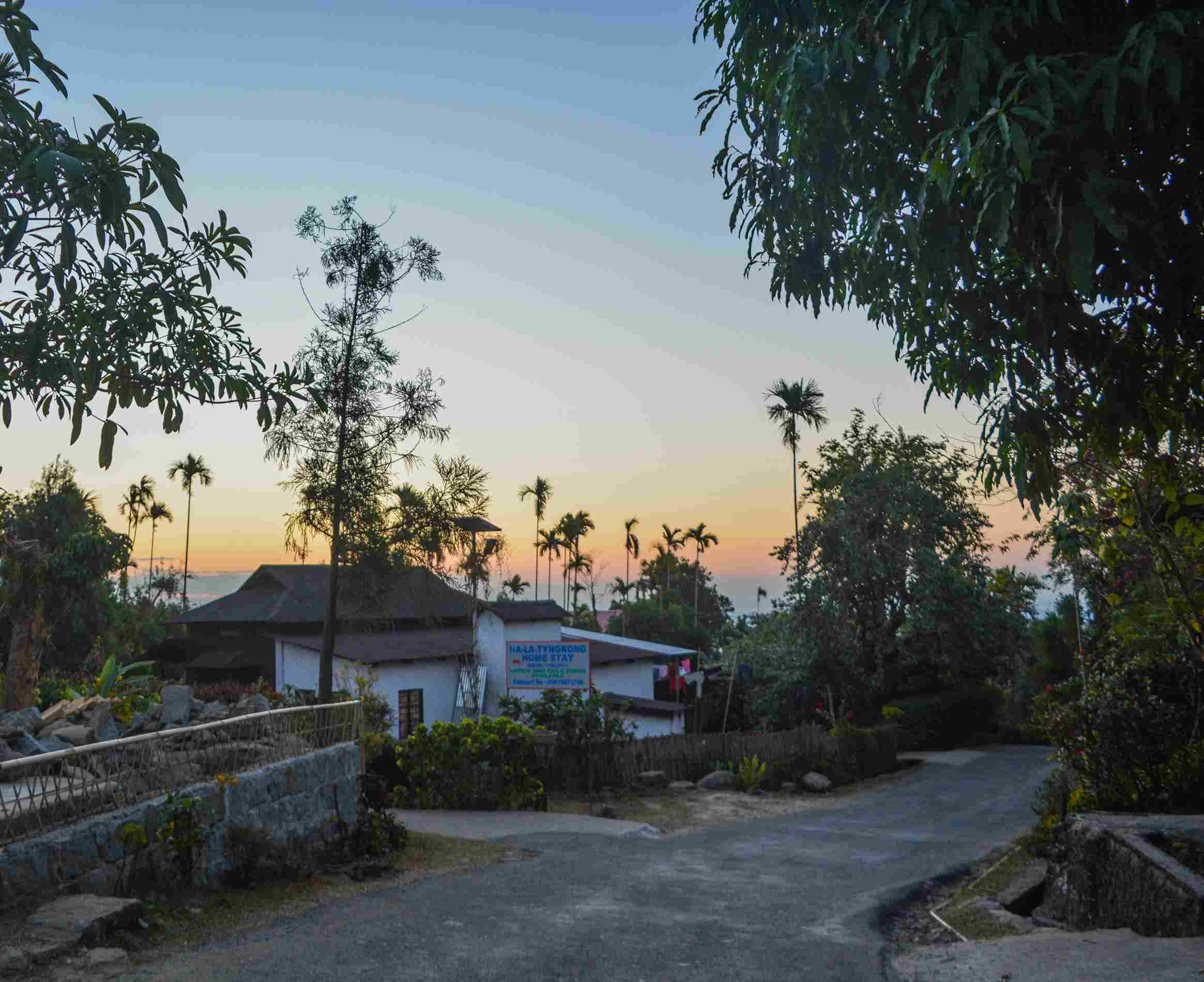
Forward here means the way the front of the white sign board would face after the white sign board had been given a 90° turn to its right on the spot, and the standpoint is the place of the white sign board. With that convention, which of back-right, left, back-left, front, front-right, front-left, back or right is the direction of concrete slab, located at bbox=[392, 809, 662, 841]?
left

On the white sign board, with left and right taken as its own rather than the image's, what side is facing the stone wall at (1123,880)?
front

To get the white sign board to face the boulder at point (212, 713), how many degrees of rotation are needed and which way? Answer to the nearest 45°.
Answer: approximately 45° to its right

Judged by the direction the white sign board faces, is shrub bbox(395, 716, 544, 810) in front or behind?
in front

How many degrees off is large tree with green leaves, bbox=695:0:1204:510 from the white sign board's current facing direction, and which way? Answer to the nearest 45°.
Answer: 0° — it already faces it

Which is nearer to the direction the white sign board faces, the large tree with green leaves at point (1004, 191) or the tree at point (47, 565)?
the large tree with green leaves

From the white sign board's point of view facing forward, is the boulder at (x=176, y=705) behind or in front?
in front

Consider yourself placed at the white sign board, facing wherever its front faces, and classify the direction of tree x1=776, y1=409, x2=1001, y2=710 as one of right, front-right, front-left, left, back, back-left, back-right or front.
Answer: back-left

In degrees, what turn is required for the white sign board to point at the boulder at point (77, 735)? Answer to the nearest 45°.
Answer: approximately 45° to its right

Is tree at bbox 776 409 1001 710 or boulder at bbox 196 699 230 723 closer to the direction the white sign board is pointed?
the boulder

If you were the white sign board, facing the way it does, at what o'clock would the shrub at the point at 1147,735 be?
The shrub is roughly at 11 o'clock from the white sign board.

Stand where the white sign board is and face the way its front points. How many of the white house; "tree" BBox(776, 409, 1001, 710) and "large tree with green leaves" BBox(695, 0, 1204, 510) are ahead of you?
1

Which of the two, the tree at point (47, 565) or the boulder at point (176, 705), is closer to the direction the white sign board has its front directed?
the boulder

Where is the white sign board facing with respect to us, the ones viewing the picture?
facing the viewer
